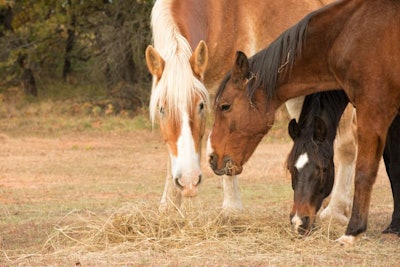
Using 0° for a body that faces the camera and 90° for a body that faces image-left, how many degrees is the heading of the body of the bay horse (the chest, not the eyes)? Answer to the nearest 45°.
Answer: approximately 90°

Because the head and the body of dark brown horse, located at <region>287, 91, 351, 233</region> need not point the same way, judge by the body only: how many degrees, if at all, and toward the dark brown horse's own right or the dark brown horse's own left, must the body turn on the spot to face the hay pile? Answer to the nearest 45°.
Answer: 0° — it already faces it

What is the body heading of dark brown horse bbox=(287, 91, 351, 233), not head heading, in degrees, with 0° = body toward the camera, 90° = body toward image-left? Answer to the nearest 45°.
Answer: approximately 45°

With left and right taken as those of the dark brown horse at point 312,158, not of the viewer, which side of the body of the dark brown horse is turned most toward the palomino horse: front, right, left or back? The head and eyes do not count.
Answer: right

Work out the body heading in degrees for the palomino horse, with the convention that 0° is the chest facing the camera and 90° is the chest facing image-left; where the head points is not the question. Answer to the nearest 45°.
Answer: approximately 45°

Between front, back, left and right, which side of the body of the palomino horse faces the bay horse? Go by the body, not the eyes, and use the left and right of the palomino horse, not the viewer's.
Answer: left
